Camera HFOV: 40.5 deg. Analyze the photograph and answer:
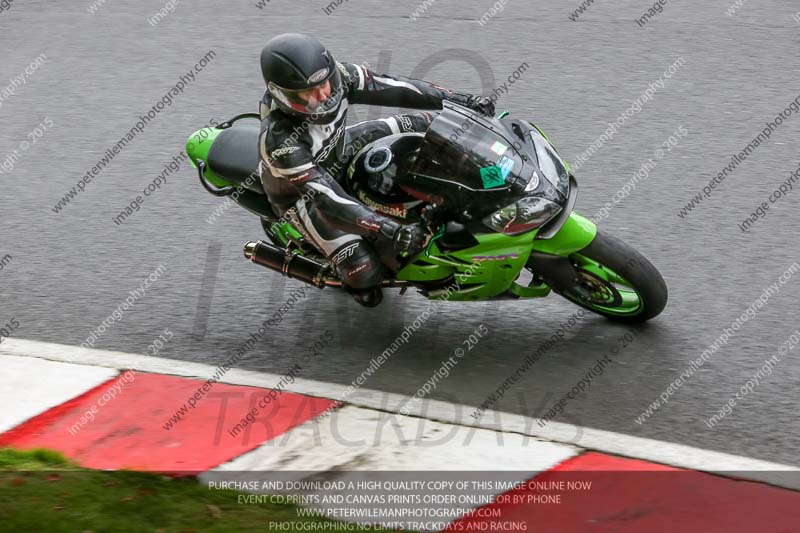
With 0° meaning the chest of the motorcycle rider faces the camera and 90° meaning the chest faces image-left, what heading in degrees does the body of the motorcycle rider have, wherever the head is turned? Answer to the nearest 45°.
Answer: approximately 315°
